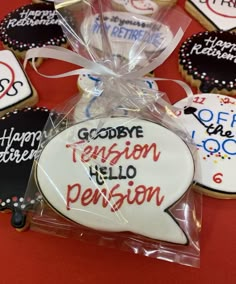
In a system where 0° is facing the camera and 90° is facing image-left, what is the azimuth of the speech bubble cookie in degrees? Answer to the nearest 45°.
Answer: approximately 0°

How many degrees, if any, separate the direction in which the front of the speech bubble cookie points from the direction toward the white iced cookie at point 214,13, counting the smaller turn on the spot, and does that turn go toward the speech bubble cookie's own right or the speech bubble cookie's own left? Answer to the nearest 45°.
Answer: approximately 135° to the speech bubble cookie's own left
